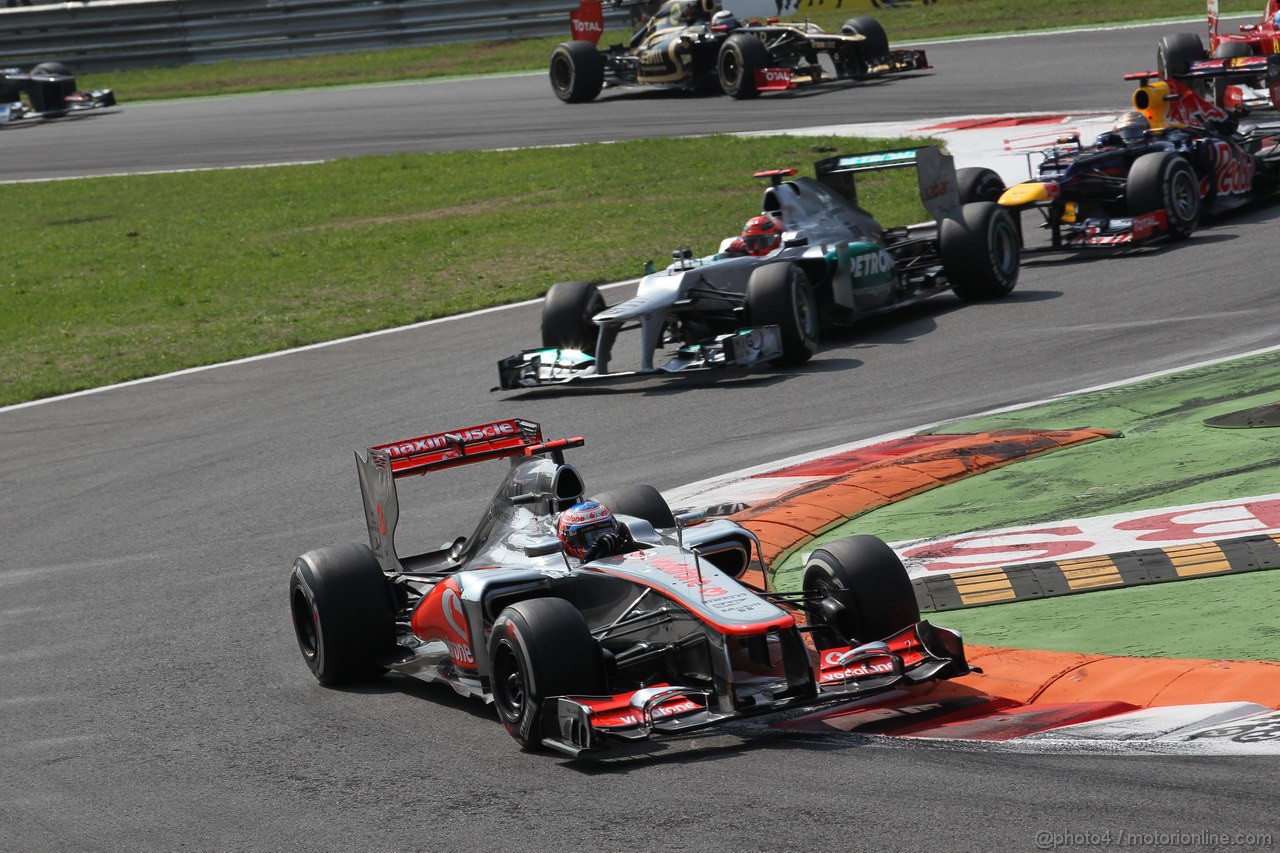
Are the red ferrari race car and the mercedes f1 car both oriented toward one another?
no

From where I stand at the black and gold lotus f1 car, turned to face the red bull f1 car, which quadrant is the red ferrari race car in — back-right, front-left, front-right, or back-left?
front-left

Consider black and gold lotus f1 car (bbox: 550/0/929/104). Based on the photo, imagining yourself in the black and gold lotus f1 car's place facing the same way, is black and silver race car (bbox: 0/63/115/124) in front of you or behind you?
behind

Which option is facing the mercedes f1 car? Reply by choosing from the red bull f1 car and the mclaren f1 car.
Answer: the red bull f1 car

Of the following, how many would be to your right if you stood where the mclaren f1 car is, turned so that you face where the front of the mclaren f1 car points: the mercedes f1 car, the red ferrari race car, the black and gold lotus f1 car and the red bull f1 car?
0

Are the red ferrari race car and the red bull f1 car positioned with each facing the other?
no

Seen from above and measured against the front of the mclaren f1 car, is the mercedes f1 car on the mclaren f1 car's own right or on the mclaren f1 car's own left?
on the mclaren f1 car's own left

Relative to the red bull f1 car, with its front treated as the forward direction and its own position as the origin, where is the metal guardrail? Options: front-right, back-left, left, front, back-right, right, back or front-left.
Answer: right

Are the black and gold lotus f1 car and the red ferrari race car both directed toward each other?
no

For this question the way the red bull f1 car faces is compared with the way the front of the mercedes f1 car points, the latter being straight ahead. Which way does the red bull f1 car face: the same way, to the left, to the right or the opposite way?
the same way

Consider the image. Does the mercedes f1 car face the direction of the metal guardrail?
no

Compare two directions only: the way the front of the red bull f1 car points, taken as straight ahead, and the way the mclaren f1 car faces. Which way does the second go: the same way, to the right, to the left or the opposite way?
to the left

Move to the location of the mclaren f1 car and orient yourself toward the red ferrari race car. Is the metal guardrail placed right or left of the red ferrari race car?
left

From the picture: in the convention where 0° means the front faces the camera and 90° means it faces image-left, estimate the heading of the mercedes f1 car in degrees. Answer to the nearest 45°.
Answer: approximately 45°
